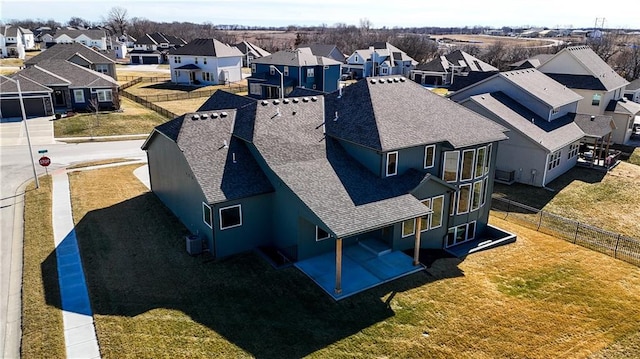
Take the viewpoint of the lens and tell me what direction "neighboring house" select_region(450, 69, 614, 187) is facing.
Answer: facing away from the viewer and to the left of the viewer

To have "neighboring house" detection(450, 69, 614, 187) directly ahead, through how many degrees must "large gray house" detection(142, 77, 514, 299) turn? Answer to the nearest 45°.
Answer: approximately 90° to its right

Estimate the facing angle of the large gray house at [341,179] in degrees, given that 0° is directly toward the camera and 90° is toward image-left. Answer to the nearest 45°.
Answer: approximately 135°

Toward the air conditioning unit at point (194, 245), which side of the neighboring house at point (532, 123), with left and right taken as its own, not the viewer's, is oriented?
left
